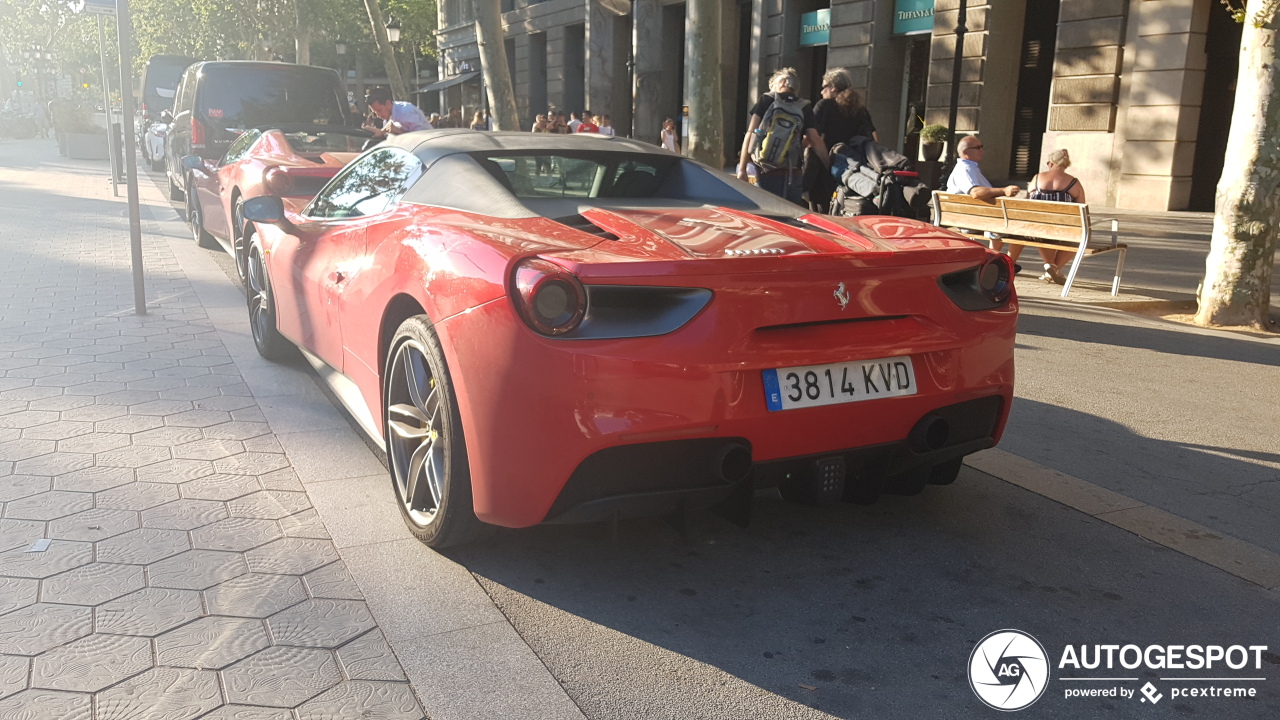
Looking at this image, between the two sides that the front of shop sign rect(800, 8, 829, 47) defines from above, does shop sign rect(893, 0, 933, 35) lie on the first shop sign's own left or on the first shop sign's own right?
on the first shop sign's own left

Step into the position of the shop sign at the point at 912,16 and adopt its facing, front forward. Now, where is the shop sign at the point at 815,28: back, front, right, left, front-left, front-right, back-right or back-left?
right

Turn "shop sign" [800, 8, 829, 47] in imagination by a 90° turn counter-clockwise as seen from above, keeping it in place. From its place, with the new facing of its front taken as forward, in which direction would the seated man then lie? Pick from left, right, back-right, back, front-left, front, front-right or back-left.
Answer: front-right

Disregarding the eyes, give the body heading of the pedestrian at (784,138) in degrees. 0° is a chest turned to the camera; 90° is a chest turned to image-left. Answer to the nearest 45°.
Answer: approximately 180°

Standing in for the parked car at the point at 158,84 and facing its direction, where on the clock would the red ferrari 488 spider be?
The red ferrari 488 spider is roughly at 6 o'clock from the parked car.

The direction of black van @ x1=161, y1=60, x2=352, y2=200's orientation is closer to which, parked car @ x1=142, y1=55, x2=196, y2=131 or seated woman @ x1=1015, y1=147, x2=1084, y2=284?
the parked car

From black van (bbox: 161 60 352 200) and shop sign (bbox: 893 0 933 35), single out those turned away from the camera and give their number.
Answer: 1

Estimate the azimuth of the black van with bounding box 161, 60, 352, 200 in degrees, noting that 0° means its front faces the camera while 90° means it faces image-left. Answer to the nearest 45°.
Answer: approximately 180°

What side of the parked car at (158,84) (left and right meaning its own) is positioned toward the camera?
back

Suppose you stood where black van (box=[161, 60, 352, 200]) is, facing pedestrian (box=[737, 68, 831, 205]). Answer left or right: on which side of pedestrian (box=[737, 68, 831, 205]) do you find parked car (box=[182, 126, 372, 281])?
right

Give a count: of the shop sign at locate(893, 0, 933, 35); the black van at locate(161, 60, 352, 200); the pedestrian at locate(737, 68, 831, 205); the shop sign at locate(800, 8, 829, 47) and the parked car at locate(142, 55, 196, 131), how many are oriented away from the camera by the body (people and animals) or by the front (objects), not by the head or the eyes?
3

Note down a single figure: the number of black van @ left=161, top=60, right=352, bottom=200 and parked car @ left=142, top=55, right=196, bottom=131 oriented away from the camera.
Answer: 2
